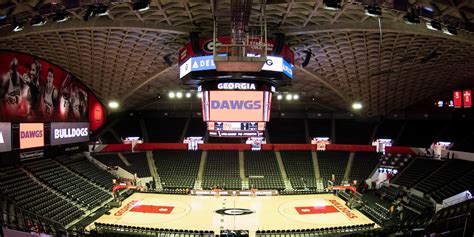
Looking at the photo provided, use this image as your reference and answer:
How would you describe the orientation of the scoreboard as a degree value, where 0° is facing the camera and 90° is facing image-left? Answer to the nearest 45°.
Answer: approximately 0°

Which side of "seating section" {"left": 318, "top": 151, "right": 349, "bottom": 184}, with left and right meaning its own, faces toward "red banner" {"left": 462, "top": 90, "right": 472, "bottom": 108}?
left

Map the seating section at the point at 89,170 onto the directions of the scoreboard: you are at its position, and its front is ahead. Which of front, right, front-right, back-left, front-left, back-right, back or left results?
back-right

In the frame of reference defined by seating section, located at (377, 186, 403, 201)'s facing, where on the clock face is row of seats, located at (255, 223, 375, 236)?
The row of seats is roughly at 11 o'clock from the seating section.

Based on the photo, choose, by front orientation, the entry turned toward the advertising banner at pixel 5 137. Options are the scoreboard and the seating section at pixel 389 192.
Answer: the seating section

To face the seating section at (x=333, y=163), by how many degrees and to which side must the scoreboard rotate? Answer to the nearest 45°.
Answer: approximately 135° to its left

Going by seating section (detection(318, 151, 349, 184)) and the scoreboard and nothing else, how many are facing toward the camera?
2

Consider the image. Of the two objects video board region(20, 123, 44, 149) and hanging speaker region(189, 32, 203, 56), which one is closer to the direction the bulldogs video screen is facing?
the hanging speaker

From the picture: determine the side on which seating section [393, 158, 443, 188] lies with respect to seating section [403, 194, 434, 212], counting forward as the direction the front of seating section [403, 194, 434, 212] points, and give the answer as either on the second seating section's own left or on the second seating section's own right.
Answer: on the second seating section's own right

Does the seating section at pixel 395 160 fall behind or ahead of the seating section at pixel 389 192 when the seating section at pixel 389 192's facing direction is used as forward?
behind

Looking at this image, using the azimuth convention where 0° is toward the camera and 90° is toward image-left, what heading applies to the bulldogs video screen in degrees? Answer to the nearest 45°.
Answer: approximately 315°
